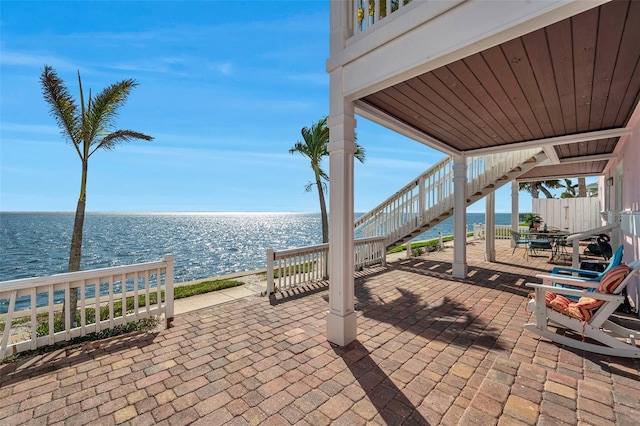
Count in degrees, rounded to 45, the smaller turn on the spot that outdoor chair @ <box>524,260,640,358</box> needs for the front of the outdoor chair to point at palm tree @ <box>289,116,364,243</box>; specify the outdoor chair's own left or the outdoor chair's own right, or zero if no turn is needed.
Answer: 0° — it already faces it

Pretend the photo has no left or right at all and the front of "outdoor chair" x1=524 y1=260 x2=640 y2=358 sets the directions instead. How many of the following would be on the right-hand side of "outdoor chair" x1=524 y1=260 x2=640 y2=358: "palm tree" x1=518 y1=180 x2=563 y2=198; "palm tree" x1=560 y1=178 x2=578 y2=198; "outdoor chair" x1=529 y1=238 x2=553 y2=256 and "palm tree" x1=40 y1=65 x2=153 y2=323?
3

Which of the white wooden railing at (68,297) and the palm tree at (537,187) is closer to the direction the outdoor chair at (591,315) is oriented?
the white wooden railing

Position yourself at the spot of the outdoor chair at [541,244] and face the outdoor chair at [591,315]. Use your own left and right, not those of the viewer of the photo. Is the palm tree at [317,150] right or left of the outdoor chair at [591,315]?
right

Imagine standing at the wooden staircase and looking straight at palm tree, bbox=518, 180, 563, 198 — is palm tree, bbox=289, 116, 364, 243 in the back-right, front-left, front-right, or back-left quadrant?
back-left

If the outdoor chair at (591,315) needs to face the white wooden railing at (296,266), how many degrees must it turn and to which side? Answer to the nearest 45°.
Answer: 0° — it already faces it

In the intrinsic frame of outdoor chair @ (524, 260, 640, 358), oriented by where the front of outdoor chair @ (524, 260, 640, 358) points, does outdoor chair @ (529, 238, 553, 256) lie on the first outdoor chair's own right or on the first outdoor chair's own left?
on the first outdoor chair's own right

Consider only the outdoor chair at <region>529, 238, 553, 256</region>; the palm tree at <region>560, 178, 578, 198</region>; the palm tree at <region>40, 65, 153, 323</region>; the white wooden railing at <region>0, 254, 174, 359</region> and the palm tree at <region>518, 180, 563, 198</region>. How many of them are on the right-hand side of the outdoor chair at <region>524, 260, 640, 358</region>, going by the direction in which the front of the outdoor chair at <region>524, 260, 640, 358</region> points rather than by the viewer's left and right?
3

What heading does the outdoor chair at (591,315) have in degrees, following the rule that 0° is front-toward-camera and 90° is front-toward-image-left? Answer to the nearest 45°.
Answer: approximately 90°

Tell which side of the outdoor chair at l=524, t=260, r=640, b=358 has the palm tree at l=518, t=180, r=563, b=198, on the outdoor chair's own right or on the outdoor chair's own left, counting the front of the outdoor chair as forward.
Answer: on the outdoor chair's own right

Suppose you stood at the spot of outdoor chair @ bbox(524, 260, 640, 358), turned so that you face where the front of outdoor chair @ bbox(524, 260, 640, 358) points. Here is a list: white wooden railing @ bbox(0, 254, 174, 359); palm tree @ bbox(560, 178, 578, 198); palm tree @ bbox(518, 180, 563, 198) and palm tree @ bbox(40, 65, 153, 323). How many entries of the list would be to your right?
2
